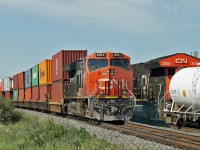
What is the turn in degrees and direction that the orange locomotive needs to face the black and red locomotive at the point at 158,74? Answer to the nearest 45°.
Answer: approximately 90° to its left

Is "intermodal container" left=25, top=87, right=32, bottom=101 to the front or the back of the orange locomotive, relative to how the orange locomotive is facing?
to the back

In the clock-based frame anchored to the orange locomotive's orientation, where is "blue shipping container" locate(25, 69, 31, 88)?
The blue shipping container is roughly at 7 o'clock from the orange locomotive.

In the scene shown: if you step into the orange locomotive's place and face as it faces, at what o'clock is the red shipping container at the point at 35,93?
The red shipping container is roughly at 7 o'clock from the orange locomotive.

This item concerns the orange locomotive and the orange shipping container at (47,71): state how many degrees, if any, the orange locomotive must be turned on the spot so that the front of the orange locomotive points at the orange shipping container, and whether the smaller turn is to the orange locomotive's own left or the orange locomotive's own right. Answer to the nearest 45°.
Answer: approximately 135° to the orange locomotive's own left

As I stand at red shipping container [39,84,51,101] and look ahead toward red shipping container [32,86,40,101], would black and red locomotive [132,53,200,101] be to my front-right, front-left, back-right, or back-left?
back-right
